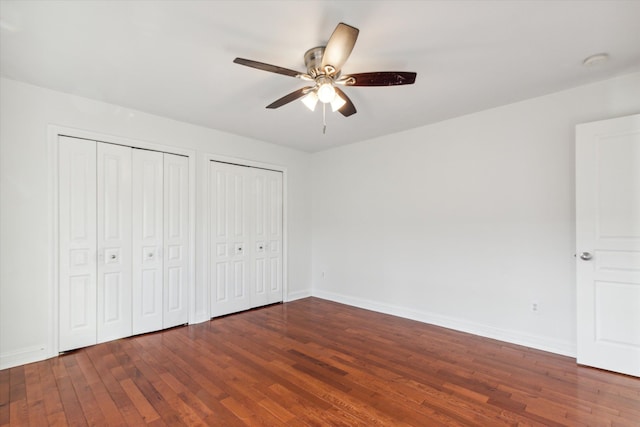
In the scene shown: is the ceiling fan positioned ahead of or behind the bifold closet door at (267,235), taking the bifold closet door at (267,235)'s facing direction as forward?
ahead

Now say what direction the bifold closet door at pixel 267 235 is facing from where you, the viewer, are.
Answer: facing the viewer and to the right of the viewer

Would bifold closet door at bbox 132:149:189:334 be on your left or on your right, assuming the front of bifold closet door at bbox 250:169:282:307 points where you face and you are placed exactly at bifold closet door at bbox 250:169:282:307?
on your right

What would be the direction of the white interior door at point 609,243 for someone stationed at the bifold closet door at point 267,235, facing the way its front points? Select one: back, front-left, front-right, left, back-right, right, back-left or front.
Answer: front

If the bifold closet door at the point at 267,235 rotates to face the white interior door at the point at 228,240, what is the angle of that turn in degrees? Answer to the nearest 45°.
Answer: approximately 90° to its right

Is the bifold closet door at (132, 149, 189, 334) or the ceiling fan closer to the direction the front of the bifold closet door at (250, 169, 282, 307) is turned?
the ceiling fan

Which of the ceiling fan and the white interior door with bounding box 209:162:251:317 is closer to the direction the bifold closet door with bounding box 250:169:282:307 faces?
the ceiling fan
